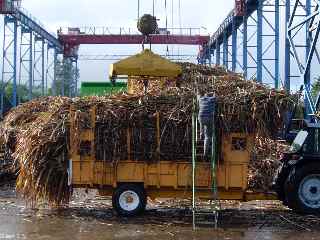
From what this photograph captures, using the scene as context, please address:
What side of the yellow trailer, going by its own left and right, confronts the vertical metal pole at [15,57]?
left

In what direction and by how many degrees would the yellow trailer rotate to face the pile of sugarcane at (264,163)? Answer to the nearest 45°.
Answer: approximately 45° to its left

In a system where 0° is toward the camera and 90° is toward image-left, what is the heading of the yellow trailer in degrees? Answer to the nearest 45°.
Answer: approximately 270°

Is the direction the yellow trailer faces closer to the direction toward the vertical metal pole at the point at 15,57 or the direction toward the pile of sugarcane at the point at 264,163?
the pile of sugarcane
